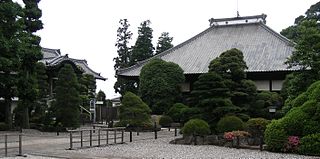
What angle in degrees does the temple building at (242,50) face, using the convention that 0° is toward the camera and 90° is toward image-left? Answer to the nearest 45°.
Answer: approximately 0°

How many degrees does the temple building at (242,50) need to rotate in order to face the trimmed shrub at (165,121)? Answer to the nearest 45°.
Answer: approximately 45° to its right

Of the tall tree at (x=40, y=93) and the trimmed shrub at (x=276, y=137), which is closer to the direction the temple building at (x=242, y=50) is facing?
the trimmed shrub

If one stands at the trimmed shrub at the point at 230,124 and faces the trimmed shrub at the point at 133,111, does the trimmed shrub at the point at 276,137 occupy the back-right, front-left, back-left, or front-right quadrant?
back-left

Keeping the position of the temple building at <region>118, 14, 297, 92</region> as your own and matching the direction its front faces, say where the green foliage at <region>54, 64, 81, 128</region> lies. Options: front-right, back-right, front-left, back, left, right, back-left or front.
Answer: front-right

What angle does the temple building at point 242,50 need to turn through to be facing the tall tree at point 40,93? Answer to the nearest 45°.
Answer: approximately 45° to its right

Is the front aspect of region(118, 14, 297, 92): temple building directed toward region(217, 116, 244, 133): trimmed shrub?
yes
